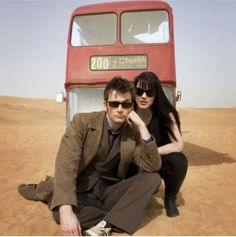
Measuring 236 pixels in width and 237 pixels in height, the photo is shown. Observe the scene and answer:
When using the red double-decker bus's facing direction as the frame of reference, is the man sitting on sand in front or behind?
in front

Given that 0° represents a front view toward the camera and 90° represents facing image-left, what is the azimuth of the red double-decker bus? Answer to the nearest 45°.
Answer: approximately 0°
